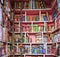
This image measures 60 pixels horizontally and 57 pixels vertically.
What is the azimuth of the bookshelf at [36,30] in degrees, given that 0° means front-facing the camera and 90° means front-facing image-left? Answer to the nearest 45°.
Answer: approximately 0°
